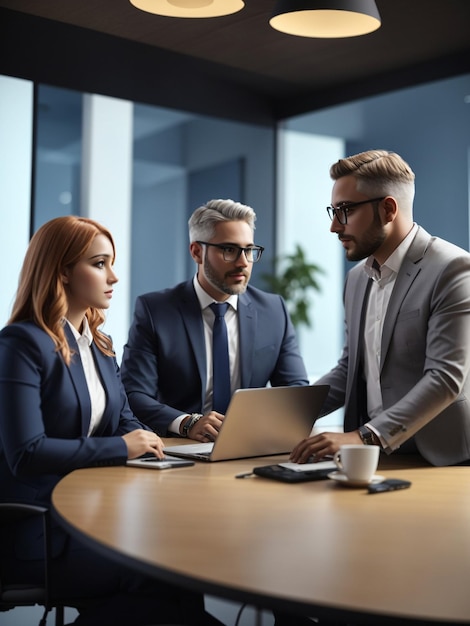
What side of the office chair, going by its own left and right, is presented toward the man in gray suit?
front

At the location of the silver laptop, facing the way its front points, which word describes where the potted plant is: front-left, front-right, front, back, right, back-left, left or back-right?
front-right

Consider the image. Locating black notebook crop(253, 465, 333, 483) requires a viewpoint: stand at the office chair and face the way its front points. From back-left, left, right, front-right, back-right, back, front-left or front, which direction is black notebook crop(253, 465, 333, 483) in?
front

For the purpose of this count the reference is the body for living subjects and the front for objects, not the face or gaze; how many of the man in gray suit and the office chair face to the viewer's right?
1

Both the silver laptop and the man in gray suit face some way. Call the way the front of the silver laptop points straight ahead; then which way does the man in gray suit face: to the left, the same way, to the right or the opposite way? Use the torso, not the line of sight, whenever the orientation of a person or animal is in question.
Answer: to the left

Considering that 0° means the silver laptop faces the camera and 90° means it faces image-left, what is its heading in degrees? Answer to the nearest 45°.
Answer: approximately 135°

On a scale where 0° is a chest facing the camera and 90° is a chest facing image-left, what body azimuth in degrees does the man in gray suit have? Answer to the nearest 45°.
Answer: approximately 45°

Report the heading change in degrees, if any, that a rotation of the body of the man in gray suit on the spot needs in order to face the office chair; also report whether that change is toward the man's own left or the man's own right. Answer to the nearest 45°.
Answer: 0° — they already face it

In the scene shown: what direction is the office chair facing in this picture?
to the viewer's right

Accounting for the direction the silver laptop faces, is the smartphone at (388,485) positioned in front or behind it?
behind

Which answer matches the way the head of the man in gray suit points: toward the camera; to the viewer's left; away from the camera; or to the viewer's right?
to the viewer's left

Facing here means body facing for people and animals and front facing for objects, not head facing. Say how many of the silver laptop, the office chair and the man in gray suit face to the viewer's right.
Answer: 1

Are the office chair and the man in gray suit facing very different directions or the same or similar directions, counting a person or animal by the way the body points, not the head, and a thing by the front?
very different directions
